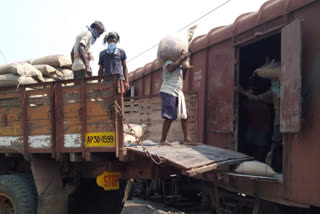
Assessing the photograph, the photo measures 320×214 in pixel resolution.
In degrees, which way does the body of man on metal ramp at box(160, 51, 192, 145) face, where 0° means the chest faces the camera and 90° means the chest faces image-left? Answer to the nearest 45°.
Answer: approximately 270°

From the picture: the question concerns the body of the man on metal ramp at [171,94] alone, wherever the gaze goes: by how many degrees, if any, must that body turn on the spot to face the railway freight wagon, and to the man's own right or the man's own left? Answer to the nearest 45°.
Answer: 0° — they already face it

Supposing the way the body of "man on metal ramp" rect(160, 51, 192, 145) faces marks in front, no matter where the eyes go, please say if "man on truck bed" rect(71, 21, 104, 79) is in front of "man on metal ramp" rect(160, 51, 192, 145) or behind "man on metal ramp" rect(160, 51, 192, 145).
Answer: behind

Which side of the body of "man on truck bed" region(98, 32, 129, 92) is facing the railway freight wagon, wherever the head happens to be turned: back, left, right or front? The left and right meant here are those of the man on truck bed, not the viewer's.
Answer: left

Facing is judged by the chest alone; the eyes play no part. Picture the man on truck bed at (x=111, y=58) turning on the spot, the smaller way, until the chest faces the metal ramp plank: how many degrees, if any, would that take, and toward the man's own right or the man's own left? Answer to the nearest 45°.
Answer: approximately 45° to the man's own left

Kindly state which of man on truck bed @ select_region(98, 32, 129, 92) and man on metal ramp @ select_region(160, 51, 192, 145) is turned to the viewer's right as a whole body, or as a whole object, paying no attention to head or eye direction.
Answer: man on metal ramp @ select_region(160, 51, 192, 145)

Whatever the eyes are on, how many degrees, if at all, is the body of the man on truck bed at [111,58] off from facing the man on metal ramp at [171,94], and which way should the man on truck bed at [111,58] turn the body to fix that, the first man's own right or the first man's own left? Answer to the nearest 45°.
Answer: approximately 45° to the first man's own left
